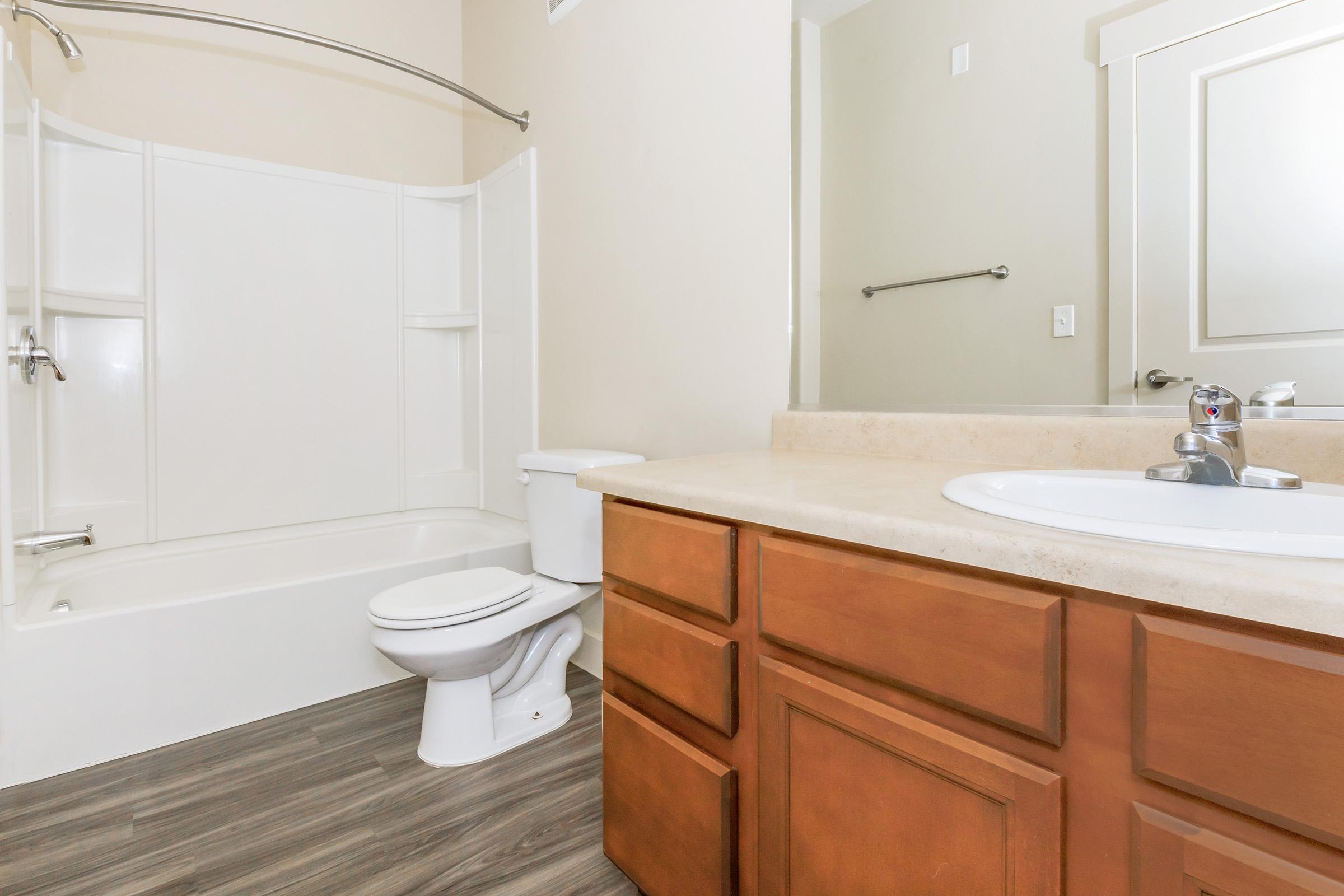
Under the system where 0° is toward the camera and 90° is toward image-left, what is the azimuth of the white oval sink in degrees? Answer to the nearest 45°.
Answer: approximately 45°

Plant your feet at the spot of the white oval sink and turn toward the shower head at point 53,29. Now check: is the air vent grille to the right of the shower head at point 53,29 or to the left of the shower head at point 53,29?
right

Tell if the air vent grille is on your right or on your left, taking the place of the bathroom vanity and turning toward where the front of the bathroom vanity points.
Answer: on your right

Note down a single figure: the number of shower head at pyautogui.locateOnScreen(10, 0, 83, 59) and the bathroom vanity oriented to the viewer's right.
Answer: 1

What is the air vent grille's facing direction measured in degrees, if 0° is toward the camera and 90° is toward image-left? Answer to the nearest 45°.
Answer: approximately 45°

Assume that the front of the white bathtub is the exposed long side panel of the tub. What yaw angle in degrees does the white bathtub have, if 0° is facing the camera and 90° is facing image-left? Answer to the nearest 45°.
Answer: approximately 315°

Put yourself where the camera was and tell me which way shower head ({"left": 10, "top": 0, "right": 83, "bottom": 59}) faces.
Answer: facing to the right of the viewer

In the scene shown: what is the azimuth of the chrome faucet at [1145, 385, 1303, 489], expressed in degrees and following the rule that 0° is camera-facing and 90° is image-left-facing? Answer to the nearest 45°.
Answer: approximately 45°

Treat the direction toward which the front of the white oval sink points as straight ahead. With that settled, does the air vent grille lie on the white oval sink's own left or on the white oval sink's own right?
on the white oval sink's own right
